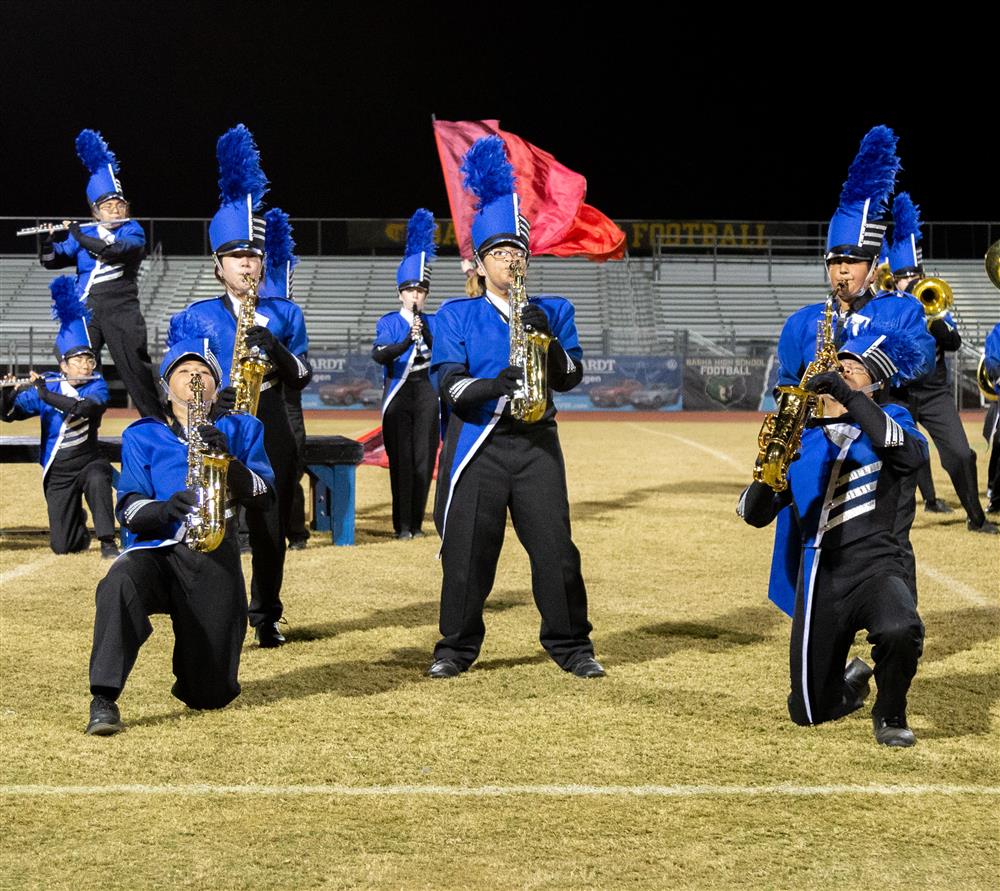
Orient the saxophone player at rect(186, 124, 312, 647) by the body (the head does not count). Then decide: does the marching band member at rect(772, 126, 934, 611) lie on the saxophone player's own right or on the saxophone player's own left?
on the saxophone player's own left

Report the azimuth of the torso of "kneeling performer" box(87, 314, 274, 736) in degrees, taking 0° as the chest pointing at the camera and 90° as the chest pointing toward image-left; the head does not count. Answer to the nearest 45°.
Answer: approximately 0°

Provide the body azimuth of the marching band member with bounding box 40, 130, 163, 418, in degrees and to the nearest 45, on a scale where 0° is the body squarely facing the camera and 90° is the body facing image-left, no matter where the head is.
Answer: approximately 0°

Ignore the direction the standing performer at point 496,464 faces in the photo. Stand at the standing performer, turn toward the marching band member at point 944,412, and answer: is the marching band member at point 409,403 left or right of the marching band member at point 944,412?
left

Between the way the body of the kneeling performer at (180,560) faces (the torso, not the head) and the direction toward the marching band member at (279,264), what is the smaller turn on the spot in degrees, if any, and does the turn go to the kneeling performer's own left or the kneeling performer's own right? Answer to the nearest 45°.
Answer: approximately 180°
